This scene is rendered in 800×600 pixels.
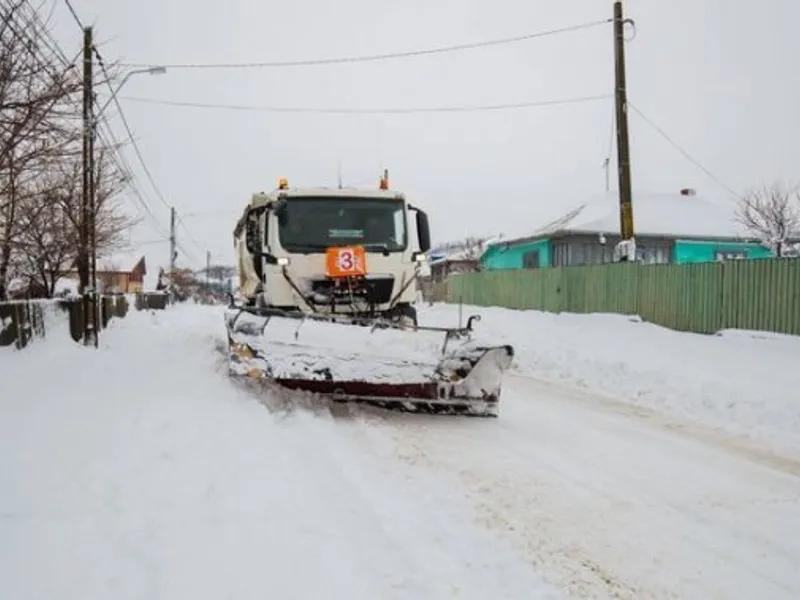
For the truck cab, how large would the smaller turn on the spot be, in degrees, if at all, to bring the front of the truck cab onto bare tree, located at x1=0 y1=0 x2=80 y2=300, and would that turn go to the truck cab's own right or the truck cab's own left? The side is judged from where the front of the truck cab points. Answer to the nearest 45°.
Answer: approximately 90° to the truck cab's own right

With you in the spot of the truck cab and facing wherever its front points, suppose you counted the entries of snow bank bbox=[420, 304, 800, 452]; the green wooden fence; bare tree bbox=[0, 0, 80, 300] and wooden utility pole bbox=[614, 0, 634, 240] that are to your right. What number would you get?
1

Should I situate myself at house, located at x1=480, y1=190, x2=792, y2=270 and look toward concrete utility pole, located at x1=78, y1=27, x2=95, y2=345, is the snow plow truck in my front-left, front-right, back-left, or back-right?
front-left

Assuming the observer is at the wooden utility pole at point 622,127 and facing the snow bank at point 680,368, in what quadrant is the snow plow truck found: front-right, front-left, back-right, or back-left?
front-right

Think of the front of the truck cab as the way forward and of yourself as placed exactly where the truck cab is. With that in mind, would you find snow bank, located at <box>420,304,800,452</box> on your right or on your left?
on your left

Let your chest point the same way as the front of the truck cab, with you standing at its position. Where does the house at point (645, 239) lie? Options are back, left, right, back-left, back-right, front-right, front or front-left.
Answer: back-left

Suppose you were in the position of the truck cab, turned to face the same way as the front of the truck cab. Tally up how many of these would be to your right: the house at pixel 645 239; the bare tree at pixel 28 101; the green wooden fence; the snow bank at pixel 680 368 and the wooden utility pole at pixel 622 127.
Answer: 1

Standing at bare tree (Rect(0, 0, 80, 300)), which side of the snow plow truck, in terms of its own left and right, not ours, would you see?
right

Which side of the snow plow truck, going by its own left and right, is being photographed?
front

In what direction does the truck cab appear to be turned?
toward the camera

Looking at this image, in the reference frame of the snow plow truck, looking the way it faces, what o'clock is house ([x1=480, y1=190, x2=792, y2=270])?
The house is roughly at 7 o'clock from the snow plow truck.

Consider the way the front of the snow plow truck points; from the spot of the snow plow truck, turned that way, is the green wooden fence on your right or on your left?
on your left
